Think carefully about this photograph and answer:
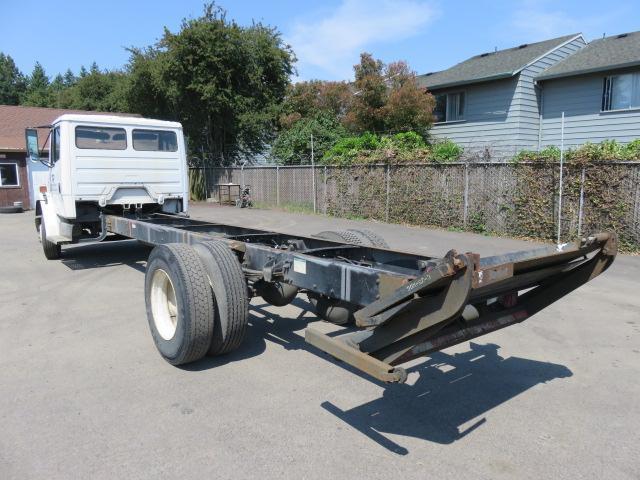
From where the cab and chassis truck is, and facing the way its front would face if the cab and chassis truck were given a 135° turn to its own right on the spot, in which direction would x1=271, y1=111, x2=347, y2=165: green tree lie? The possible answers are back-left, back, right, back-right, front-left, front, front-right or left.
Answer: left

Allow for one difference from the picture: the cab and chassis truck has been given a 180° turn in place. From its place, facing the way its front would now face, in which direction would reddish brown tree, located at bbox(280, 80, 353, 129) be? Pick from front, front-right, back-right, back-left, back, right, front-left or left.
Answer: back-left

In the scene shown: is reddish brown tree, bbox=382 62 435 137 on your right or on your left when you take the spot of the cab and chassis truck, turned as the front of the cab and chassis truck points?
on your right

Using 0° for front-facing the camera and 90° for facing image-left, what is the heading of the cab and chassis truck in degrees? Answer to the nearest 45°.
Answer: approximately 135°

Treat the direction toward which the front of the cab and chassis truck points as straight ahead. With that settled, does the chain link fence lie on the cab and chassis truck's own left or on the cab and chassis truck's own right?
on the cab and chassis truck's own right

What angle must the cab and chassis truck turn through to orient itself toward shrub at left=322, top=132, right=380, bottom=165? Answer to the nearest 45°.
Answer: approximately 45° to its right

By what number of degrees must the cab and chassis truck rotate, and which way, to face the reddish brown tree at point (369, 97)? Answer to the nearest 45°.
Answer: approximately 45° to its right

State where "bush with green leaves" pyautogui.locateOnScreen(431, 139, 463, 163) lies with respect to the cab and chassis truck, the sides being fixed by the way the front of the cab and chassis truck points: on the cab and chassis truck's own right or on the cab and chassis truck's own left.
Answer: on the cab and chassis truck's own right

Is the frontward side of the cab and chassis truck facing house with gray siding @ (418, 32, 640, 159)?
no

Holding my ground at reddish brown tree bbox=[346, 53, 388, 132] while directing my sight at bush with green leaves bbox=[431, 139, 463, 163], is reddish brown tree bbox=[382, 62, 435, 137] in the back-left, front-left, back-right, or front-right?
front-left

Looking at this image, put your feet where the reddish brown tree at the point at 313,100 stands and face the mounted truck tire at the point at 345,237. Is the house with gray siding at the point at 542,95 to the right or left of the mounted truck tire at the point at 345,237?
left

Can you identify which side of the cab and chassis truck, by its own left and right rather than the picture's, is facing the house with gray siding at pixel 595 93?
right
